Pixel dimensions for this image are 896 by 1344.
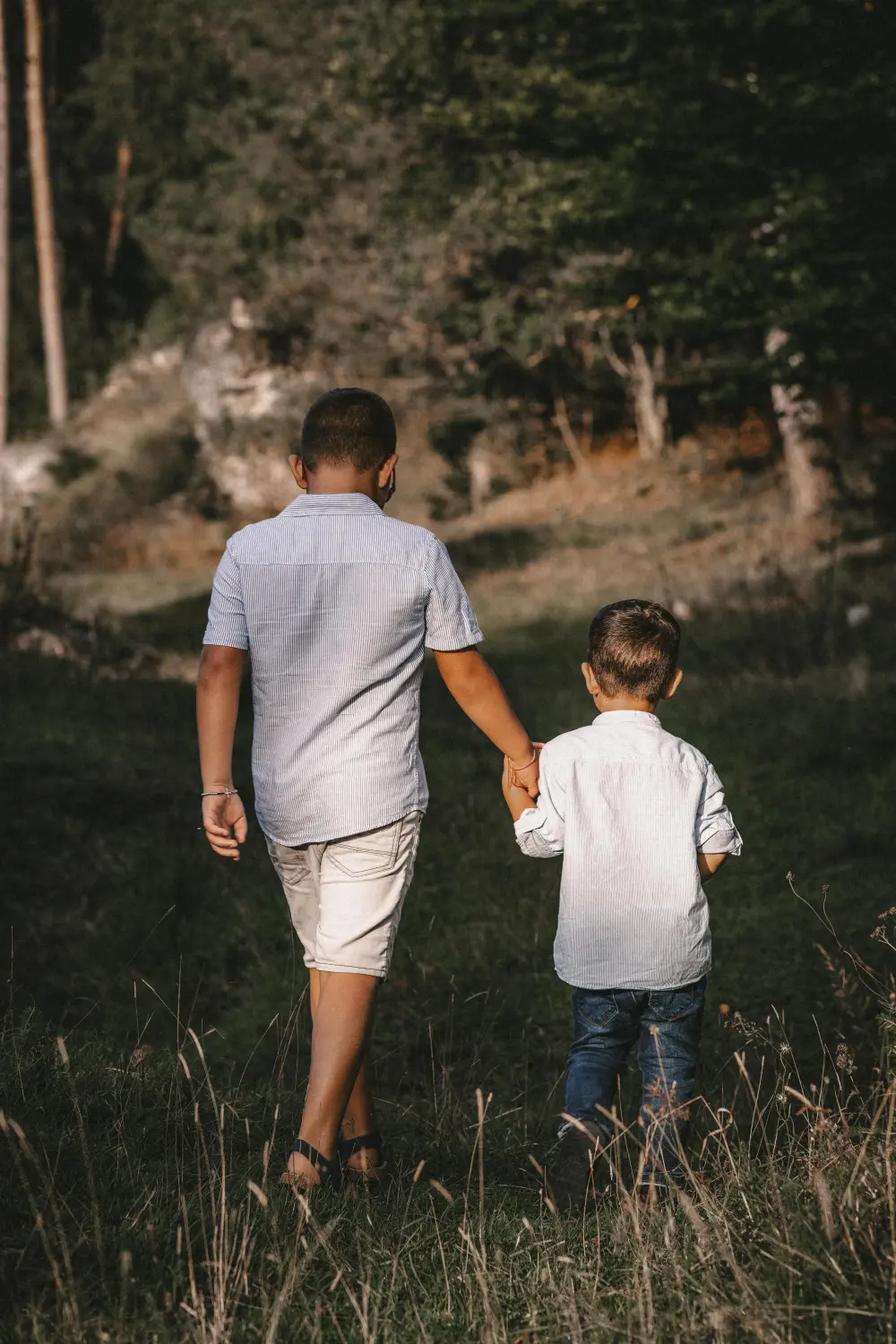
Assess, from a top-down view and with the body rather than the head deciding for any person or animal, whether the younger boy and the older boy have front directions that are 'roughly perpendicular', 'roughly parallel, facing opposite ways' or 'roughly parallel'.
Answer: roughly parallel

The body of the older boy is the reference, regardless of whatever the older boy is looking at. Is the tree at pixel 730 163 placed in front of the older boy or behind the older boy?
in front

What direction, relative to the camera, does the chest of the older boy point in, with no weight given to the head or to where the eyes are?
away from the camera

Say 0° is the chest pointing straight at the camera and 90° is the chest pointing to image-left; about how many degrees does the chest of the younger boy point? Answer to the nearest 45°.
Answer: approximately 180°

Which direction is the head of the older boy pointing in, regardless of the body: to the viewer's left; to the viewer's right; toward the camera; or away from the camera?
away from the camera

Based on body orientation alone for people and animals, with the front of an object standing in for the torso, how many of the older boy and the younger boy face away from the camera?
2

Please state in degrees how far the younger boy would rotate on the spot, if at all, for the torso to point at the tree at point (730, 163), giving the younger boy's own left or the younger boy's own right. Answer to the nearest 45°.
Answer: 0° — they already face it

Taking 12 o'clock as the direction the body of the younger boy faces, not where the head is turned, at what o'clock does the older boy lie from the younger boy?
The older boy is roughly at 9 o'clock from the younger boy.

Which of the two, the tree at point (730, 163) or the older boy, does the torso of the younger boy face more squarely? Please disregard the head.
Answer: the tree

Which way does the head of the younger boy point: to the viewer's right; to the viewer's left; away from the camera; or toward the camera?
away from the camera
